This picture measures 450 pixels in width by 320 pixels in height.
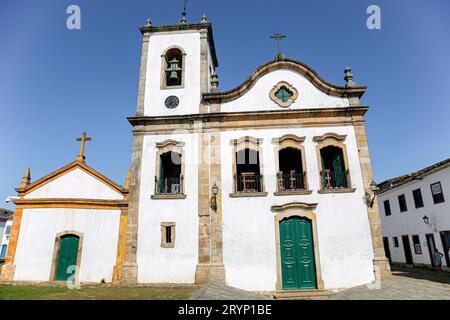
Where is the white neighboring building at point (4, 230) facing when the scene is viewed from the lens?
facing the viewer and to the right of the viewer

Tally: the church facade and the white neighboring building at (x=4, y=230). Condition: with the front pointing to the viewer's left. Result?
0

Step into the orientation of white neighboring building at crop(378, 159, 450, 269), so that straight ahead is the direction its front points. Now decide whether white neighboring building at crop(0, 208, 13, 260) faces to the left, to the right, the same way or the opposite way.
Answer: the opposite way

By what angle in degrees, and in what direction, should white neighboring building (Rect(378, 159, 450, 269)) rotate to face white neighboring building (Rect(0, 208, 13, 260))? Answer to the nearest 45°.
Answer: approximately 45° to its right

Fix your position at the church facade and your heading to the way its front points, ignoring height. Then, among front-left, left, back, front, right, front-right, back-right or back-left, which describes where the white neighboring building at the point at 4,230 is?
back-right

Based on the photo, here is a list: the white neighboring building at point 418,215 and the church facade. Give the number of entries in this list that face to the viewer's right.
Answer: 0

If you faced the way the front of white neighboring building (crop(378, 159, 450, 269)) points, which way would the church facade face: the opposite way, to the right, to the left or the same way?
to the left

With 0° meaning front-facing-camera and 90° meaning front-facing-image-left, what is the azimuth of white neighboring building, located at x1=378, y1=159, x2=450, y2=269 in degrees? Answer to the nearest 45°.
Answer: approximately 45°
